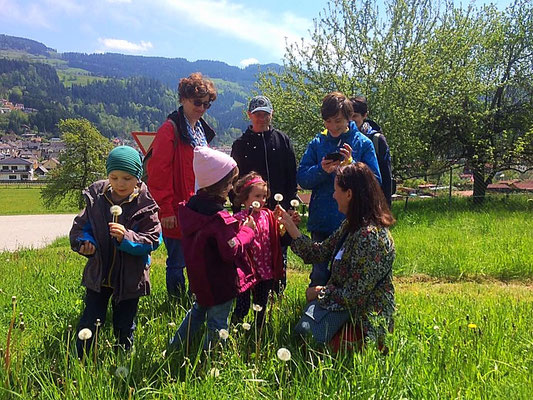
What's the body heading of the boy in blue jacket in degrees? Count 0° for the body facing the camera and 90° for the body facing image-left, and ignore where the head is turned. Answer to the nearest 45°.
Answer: approximately 0°

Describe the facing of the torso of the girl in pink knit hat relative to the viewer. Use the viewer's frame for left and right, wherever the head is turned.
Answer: facing away from the viewer and to the right of the viewer

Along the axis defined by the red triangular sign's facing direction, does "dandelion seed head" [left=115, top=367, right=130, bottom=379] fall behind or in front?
in front

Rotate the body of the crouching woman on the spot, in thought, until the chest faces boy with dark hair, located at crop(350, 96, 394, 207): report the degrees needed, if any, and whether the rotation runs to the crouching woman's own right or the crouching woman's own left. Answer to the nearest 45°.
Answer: approximately 90° to the crouching woman's own right

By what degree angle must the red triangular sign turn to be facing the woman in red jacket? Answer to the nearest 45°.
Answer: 0° — it already faces them

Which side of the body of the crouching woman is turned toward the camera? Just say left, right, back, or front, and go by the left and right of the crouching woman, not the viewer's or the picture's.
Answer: left

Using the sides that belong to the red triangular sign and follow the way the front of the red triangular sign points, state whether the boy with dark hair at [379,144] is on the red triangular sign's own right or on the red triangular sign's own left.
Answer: on the red triangular sign's own left

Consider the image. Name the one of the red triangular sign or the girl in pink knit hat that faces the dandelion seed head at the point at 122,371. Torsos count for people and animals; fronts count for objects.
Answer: the red triangular sign
